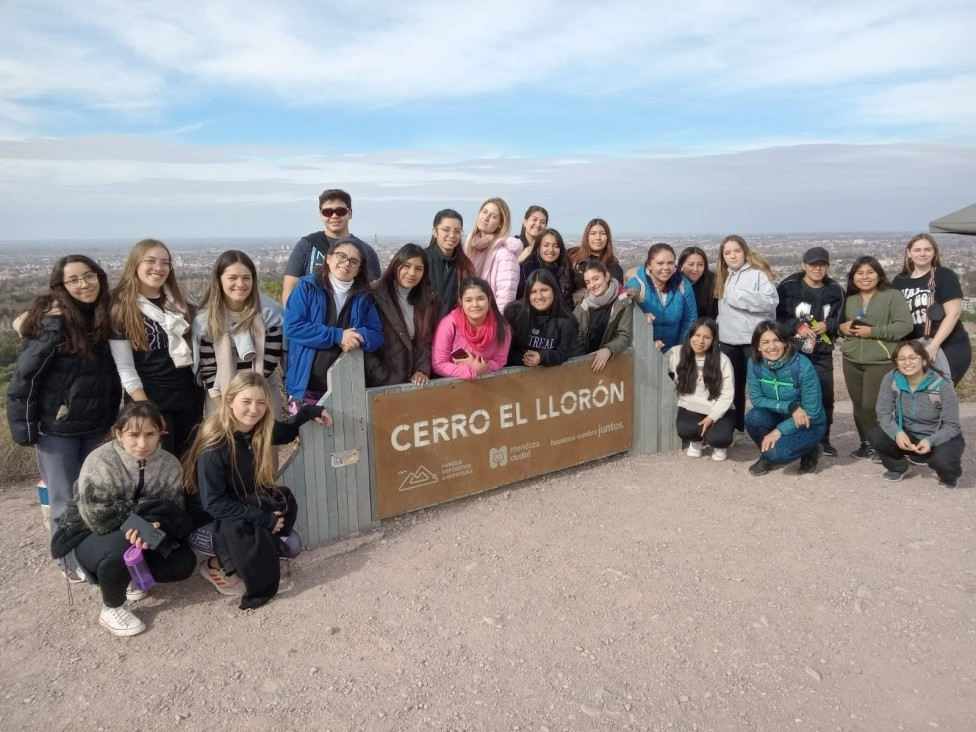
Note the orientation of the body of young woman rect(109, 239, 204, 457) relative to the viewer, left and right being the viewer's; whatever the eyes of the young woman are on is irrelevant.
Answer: facing the viewer and to the right of the viewer

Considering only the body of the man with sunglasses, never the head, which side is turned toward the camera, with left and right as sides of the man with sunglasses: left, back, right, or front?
front

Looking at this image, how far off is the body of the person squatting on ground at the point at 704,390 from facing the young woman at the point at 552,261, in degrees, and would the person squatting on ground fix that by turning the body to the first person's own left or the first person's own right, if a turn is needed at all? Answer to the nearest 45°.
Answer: approximately 90° to the first person's own right

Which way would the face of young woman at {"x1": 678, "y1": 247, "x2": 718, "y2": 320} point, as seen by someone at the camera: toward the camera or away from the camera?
toward the camera

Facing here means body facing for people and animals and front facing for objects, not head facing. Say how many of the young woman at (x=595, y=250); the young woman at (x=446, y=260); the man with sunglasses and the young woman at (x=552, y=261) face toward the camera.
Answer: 4

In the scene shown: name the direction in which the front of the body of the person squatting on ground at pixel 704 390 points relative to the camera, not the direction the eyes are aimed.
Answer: toward the camera

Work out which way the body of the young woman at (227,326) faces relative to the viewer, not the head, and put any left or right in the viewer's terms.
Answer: facing the viewer

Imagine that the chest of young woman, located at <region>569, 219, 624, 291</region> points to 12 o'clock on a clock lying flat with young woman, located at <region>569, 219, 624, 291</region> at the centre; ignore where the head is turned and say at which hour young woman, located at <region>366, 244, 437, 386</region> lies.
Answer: young woman, located at <region>366, 244, 437, 386</region> is roughly at 1 o'clock from young woman, located at <region>569, 219, 624, 291</region>.

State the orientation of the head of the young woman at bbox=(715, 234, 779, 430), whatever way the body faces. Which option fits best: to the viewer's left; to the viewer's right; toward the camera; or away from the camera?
toward the camera

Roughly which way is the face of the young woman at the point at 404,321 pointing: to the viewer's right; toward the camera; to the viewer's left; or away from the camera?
toward the camera

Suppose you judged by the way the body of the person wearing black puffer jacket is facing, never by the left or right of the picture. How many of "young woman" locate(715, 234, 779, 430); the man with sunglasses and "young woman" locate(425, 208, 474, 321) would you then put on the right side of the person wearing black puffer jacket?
0

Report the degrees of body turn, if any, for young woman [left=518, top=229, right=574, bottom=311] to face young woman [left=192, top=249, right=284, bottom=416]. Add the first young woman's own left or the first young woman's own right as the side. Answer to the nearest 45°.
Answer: approximately 45° to the first young woman's own right

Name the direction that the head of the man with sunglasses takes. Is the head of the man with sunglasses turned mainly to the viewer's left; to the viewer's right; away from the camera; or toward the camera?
toward the camera

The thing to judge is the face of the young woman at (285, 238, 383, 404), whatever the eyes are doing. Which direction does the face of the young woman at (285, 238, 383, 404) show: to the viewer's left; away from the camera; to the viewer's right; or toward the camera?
toward the camera

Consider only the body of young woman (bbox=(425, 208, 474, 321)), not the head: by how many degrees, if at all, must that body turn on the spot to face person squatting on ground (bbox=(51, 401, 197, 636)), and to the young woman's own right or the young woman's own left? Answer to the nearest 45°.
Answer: approximately 45° to the young woman's own right
